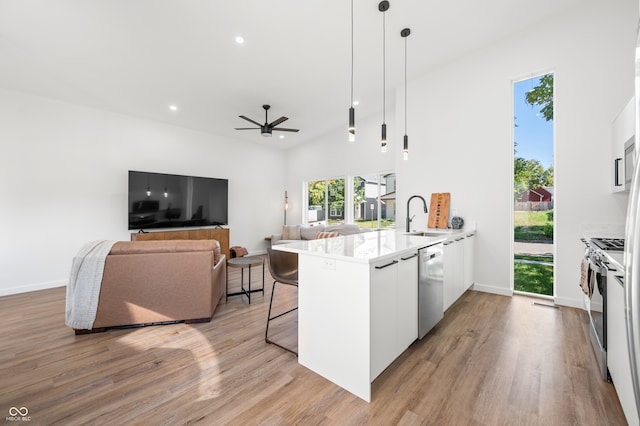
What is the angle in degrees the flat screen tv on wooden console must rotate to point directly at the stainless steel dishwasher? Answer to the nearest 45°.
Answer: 0° — it already faces it

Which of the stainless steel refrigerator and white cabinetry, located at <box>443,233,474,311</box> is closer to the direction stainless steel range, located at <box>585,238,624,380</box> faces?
the white cabinetry

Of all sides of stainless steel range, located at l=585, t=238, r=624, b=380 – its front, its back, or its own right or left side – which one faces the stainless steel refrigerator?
left

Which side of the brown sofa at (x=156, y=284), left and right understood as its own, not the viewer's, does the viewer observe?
back

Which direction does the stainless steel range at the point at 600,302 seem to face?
to the viewer's left

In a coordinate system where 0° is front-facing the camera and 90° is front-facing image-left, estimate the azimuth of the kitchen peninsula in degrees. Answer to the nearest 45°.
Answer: approximately 315°

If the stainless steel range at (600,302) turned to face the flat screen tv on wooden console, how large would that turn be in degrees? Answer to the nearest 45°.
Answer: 0° — it already faces it

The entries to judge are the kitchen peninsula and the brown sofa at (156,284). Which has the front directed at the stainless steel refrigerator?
the kitchen peninsula

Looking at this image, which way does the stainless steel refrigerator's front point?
to the viewer's left

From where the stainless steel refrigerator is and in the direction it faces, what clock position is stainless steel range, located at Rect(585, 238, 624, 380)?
The stainless steel range is roughly at 3 o'clock from the stainless steel refrigerator.

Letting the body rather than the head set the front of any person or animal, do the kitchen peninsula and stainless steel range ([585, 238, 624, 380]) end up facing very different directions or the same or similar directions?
very different directions

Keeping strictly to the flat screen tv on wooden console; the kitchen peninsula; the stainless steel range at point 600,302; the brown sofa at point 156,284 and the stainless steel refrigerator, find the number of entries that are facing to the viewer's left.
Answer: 2
